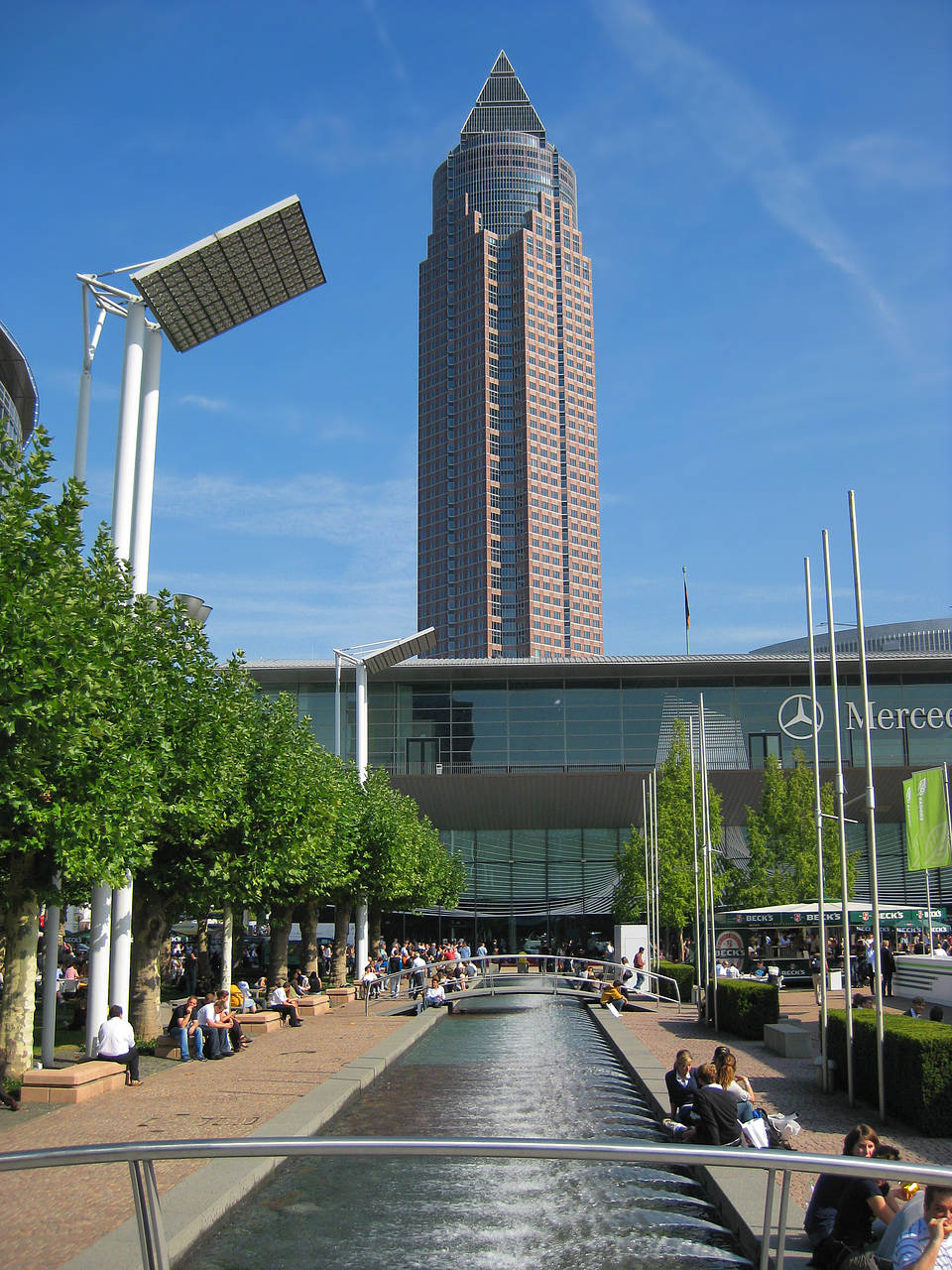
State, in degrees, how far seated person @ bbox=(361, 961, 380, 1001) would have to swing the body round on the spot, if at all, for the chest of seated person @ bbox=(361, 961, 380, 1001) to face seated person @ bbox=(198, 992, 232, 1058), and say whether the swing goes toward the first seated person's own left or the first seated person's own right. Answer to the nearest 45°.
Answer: approximately 45° to the first seated person's own right

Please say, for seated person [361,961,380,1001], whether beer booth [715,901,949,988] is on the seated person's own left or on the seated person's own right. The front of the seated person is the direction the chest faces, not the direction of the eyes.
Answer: on the seated person's own left

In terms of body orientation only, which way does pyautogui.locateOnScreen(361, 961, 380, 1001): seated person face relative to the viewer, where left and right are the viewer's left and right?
facing the viewer and to the right of the viewer

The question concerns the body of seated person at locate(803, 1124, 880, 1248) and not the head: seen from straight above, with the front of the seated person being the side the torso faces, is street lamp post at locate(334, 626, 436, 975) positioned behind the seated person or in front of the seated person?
behind

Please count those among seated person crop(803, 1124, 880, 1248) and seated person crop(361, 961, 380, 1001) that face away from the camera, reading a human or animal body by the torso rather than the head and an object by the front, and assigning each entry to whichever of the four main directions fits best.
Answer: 0

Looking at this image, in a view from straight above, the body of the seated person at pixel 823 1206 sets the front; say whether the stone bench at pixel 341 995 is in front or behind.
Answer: behind

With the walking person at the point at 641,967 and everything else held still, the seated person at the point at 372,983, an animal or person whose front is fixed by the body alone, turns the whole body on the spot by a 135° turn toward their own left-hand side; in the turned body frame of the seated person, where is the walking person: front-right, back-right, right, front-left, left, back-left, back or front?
right
